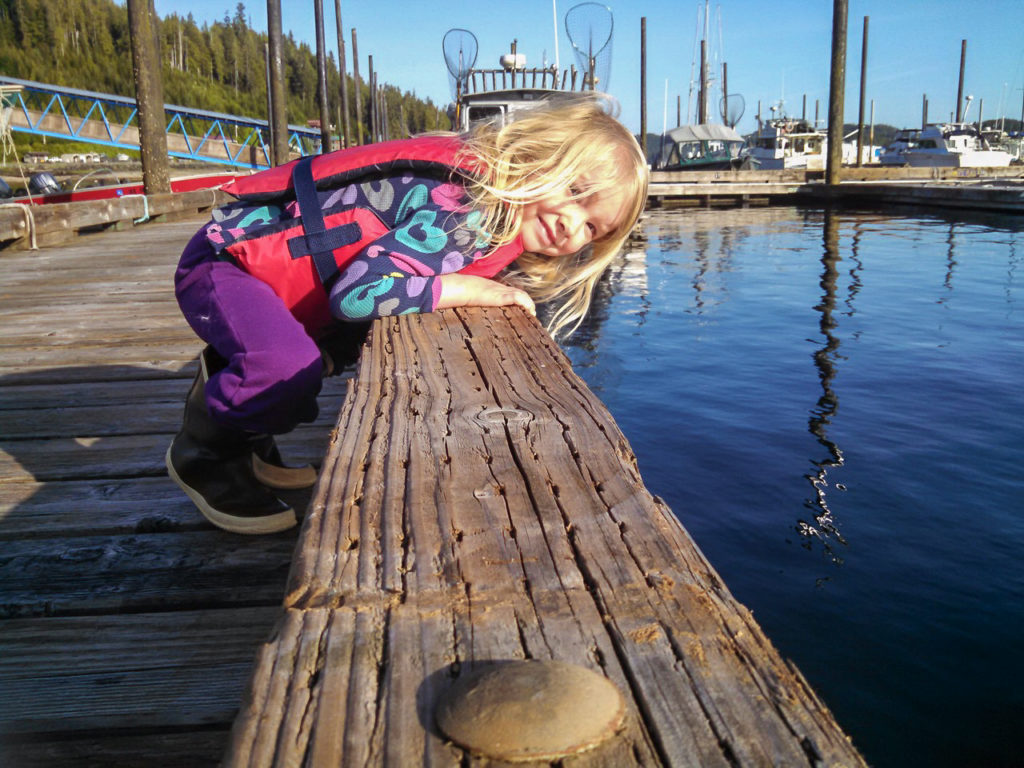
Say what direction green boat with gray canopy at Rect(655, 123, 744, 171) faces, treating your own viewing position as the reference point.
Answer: facing to the right of the viewer

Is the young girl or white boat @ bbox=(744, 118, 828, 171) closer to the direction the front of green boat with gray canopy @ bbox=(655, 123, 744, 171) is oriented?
the young girl

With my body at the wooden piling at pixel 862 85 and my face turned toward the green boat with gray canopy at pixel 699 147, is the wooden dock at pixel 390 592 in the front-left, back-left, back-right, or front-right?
front-left

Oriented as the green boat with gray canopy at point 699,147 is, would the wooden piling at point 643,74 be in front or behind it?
in front

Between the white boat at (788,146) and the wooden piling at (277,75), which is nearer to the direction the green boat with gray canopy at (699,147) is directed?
the wooden piling

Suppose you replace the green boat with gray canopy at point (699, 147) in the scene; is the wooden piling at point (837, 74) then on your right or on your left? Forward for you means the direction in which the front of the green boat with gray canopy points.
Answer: on your left

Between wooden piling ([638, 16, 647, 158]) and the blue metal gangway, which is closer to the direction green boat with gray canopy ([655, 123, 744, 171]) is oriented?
the wooden piling

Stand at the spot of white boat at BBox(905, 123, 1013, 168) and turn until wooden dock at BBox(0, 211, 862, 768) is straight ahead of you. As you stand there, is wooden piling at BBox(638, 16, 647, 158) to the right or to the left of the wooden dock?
right

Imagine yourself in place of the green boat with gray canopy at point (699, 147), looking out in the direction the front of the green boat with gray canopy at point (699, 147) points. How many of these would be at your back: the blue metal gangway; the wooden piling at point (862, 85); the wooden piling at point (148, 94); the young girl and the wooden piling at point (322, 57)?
1

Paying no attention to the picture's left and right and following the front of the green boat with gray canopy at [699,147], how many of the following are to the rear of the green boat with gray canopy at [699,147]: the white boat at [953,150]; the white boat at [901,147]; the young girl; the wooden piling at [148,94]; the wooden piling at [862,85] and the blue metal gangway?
3

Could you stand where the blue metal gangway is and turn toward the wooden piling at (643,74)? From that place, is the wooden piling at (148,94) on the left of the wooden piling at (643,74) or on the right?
right
